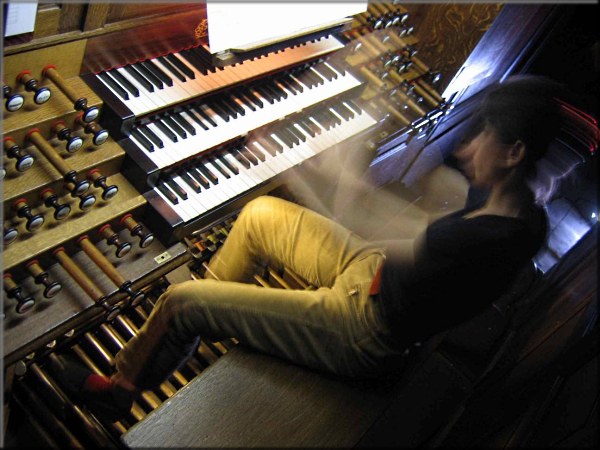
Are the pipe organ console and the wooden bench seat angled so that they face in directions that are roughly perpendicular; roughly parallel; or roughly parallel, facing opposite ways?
roughly parallel, facing opposite ways

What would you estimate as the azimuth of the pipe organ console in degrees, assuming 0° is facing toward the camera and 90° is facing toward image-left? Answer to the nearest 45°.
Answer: approximately 315°

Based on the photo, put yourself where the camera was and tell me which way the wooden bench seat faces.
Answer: facing away from the viewer and to the left of the viewer
